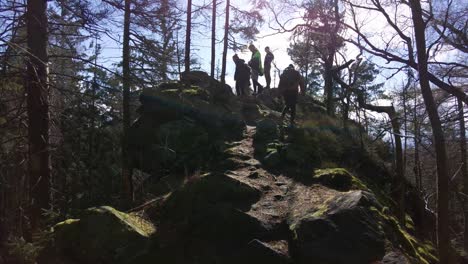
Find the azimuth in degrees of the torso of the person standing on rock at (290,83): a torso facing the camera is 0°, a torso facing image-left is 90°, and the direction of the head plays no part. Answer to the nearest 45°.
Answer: approximately 180°

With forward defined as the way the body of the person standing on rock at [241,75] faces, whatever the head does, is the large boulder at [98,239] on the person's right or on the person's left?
on the person's left

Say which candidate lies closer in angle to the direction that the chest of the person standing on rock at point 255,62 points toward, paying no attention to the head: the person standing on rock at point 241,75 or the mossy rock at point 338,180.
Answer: the person standing on rock
